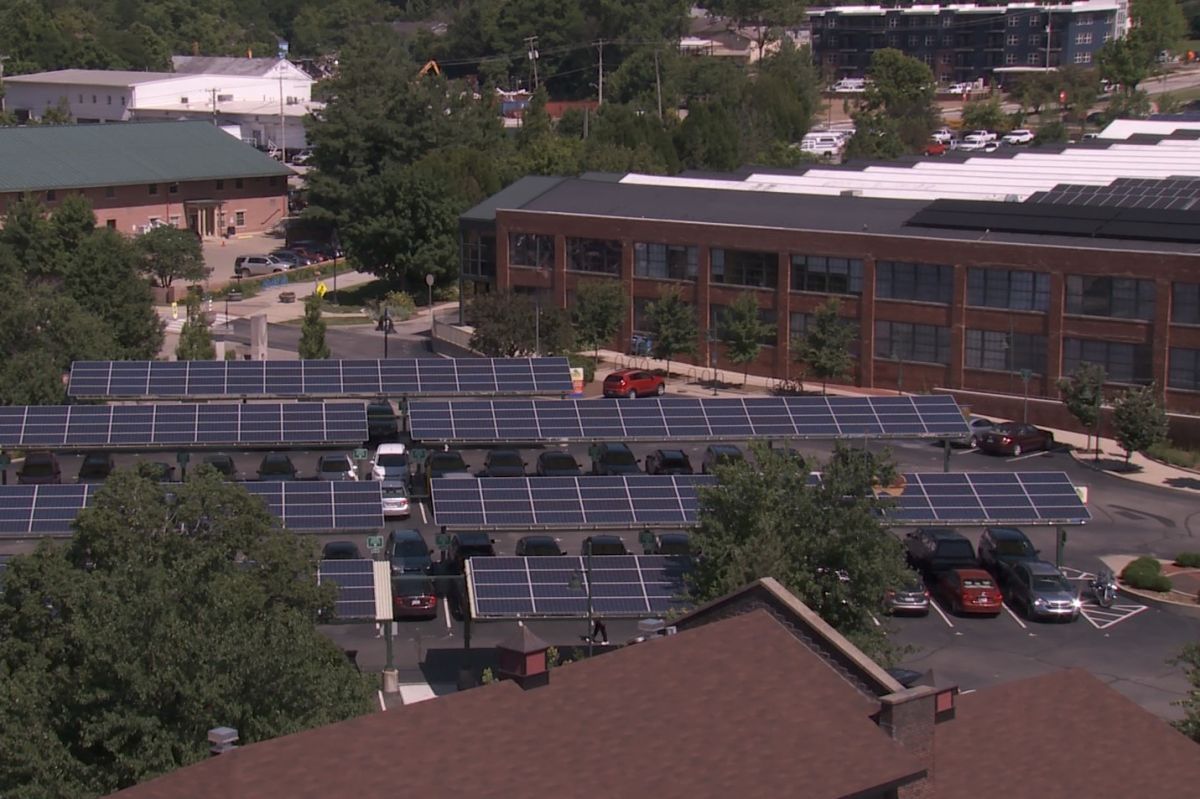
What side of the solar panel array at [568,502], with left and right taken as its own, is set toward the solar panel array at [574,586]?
front

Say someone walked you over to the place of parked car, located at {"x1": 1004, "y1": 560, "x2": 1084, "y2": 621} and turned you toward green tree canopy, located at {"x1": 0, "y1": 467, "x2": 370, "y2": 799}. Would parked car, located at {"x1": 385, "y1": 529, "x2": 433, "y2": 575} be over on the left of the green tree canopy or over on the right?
right

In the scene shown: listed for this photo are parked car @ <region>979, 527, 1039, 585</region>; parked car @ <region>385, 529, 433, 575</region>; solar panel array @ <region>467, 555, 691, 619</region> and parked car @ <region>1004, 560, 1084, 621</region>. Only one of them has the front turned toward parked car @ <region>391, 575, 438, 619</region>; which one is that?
parked car @ <region>385, 529, 433, 575</region>

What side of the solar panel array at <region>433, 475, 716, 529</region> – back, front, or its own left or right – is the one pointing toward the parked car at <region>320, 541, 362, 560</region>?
right

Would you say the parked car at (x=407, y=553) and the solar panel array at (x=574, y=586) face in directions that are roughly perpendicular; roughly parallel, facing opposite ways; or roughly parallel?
roughly parallel

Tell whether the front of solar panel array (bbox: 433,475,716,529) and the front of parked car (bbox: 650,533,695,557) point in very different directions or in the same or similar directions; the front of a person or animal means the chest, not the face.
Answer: same or similar directions

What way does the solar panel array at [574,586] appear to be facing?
toward the camera

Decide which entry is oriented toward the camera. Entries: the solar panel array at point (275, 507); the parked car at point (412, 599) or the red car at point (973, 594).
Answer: the solar panel array

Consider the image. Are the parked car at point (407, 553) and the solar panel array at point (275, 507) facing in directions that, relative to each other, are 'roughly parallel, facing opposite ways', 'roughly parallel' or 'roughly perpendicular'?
roughly parallel

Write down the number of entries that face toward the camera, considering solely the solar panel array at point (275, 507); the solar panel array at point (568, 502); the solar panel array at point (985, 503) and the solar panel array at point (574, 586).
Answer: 4

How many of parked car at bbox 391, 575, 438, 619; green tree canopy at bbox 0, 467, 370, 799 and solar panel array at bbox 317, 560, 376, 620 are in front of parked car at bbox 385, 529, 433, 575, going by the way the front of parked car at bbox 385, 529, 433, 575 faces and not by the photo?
3

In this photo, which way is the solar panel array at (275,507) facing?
toward the camera

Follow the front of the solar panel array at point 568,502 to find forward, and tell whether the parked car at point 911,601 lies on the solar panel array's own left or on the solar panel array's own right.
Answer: on the solar panel array's own left

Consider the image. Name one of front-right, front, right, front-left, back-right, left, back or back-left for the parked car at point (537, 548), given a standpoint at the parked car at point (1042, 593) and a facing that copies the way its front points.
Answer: back-right

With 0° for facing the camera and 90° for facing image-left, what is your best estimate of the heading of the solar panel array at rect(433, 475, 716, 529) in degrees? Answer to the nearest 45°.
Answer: approximately 0°

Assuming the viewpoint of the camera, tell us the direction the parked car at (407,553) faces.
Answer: facing the viewer

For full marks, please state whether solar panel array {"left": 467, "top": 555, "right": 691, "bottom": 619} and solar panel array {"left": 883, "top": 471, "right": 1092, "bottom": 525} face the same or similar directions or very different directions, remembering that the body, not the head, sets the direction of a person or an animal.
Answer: same or similar directions

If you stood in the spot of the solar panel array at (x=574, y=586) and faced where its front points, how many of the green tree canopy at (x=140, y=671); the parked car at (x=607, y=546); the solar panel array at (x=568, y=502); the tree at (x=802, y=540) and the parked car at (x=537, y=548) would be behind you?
3

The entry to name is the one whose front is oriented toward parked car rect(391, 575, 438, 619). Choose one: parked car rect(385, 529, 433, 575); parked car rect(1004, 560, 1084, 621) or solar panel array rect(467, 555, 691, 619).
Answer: parked car rect(385, 529, 433, 575)
